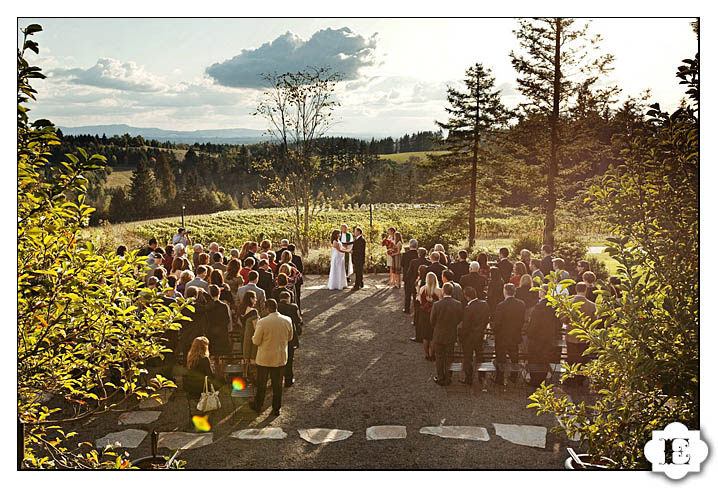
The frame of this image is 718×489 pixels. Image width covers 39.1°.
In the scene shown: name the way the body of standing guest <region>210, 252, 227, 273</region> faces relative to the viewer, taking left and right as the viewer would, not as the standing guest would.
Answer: facing away from the viewer and to the right of the viewer

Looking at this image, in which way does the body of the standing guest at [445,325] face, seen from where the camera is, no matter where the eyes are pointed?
away from the camera

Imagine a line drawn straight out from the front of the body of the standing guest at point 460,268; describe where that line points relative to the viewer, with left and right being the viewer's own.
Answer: facing away from the viewer and to the left of the viewer

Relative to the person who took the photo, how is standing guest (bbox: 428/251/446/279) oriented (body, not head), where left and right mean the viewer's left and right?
facing away from the viewer and to the left of the viewer

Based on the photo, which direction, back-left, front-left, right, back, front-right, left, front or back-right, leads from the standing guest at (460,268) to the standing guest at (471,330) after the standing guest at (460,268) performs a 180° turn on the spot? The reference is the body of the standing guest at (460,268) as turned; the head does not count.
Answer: front-right

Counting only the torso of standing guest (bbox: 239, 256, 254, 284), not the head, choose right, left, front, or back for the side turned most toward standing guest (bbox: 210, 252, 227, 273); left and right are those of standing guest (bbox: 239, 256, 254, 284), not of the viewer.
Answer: left

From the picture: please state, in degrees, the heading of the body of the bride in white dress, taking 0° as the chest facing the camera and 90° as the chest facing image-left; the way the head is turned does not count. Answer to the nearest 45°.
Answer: approximately 270°

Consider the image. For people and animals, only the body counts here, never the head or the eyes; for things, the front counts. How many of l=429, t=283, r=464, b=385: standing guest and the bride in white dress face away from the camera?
1

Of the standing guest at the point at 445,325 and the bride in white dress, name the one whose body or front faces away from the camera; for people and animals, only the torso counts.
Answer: the standing guest

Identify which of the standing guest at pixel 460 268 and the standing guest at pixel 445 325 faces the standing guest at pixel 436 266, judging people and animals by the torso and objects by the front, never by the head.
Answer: the standing guest at pixel 445 325

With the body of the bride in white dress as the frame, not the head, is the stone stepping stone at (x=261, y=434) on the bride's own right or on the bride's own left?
on the bride's own right

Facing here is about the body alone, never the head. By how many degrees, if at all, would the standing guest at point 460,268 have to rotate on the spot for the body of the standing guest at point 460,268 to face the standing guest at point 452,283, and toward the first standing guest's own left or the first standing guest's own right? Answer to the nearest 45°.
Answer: approximately 135° to the first standing guest's own left

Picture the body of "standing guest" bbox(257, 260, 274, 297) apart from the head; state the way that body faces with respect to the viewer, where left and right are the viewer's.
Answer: facing away from the viewer and to the right of the viewer
